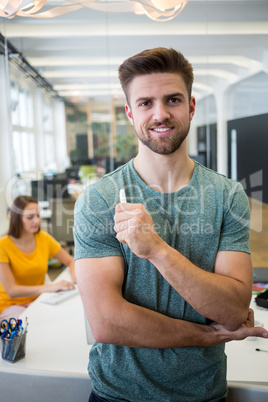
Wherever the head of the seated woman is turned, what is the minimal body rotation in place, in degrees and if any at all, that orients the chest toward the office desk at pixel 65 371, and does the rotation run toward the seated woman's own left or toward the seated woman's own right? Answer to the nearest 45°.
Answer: approximately 45° to the seated woman's own right

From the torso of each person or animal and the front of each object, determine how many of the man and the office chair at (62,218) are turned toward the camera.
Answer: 1

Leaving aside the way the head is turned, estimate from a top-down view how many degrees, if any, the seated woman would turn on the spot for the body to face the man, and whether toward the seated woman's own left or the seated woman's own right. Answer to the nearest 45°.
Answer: approximately 45° to the seated woman's own right

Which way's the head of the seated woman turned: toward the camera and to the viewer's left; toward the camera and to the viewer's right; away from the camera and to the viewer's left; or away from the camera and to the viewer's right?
toward the camera and to the viewer's right

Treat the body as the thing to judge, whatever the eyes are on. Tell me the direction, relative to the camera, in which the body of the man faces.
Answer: toward the camera

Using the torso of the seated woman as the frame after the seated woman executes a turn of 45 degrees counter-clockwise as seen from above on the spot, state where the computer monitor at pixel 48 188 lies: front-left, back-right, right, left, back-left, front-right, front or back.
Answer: left

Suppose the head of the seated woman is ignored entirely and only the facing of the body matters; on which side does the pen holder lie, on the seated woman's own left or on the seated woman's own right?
on the seated woman's own right
